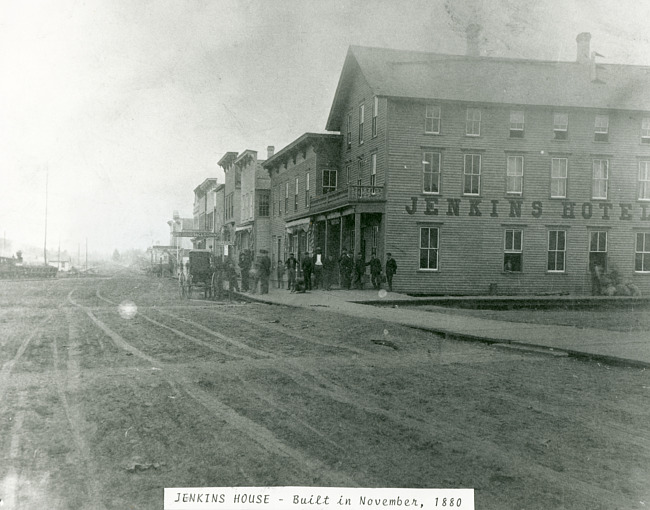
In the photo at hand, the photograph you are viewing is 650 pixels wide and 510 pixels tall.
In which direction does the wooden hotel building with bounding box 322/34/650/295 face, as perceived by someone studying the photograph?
facing to the left of the viewer

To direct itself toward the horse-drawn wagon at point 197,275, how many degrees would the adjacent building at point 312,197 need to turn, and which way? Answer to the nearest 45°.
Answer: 0° — it already faces it

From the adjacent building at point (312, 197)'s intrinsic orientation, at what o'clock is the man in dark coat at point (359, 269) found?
The man in dark coat is roughly at 10 o'clock from the adjacent building.

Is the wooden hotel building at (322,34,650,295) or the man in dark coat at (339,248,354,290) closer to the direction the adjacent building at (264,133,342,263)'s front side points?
the man in dark coat

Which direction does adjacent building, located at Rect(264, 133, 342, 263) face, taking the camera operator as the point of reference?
facing the viewer and to the left of the viewer

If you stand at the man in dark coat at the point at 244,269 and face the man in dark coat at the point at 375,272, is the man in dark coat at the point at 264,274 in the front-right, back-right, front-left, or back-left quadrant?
front-right

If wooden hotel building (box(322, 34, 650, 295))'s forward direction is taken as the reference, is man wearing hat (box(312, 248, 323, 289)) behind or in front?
in front

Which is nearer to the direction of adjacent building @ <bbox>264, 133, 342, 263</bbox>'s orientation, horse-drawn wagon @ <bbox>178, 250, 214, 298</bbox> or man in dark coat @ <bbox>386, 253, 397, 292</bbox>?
the horse-drawn wagon

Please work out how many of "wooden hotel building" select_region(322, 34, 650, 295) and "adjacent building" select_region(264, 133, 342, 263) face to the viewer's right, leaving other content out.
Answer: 0
